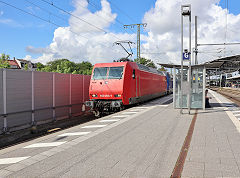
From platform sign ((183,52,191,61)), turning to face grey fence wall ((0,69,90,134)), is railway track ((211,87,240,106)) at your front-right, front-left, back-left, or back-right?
back-right

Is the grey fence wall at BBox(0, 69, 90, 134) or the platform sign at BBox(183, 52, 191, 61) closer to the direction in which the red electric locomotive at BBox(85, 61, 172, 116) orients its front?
the grey fence wall

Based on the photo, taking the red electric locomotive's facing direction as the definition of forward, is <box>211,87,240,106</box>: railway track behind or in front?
behind

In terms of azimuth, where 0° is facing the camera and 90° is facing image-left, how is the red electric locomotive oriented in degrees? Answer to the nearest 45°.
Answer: approximately 45°

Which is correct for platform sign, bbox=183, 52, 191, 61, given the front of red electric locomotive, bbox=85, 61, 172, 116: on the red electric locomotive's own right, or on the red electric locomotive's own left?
on the red electric locomotive's own left

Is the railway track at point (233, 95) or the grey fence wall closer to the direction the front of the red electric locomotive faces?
the grey fence wall
